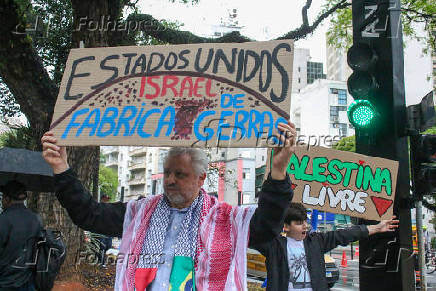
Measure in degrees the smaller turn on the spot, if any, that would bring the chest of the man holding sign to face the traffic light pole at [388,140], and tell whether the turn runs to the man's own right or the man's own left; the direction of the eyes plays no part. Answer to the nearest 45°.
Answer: approximately 135° to the man's own left

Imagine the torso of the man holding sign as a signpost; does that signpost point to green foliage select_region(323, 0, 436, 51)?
no

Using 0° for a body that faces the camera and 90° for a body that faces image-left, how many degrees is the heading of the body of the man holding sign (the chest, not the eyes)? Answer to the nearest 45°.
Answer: approximately 0°

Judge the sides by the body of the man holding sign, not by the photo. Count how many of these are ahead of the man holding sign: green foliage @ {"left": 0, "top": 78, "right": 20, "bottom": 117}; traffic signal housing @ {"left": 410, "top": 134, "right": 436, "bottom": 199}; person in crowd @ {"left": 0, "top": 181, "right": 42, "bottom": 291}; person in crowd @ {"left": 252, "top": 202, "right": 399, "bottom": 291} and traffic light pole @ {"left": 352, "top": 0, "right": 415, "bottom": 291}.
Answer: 0

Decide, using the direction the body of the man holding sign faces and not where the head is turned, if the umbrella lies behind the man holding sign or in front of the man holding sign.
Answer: behind

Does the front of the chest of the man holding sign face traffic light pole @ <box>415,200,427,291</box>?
no

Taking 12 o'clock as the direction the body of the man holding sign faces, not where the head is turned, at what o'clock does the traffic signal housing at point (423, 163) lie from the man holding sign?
The traffic signal housing is roughly at 8 o'clock from the man holding sign.

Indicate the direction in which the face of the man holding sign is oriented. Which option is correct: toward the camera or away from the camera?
toward the camera

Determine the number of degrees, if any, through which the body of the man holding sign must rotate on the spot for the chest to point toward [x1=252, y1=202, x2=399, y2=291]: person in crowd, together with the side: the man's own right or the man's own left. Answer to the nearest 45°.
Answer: approximately 135° to the man's own left

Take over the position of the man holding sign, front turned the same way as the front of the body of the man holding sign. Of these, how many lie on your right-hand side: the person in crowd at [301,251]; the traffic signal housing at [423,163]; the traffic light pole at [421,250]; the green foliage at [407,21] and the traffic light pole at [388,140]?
0
